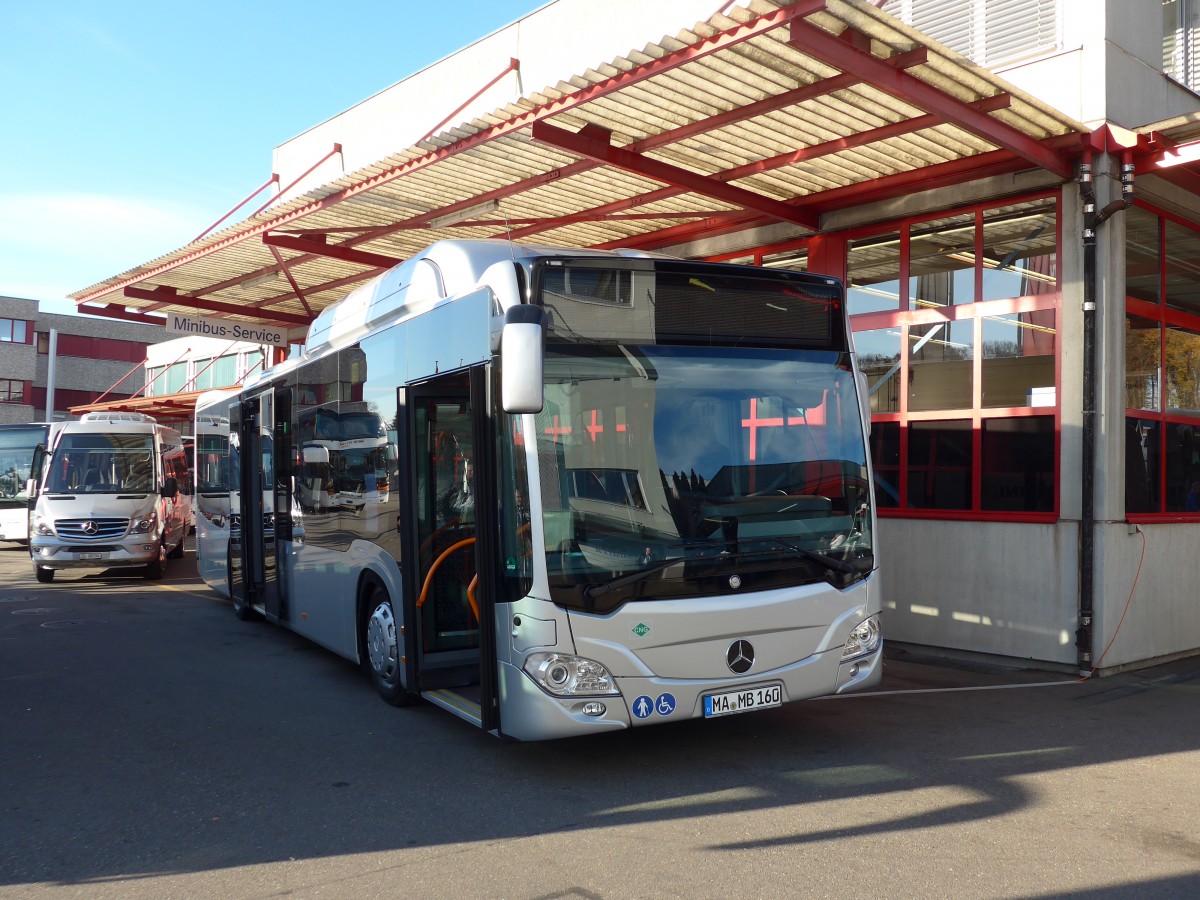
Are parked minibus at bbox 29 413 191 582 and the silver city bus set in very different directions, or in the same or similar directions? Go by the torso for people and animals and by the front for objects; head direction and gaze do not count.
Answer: same or similar directions

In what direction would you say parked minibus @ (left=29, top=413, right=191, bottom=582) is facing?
toward the camera

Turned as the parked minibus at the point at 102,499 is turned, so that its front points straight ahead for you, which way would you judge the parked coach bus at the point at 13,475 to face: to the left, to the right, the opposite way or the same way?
the same way

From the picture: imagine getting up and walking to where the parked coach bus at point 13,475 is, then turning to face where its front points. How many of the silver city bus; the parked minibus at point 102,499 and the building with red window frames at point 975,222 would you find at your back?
0

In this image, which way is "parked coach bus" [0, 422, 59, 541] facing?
toward the camera

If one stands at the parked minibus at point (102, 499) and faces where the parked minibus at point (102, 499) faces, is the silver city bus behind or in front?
in front

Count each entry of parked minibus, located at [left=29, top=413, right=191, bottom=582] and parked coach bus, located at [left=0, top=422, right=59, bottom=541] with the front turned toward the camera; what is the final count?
2

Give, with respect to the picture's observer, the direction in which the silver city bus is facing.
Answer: facing the viewer and to the right of the viewer

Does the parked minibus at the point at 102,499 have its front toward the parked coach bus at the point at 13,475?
no

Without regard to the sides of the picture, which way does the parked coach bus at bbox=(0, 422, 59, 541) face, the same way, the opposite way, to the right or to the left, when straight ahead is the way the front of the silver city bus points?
the same way

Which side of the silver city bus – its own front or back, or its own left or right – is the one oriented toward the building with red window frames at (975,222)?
left

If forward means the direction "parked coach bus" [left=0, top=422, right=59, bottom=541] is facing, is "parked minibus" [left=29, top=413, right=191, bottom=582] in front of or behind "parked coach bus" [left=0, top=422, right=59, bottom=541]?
in front
